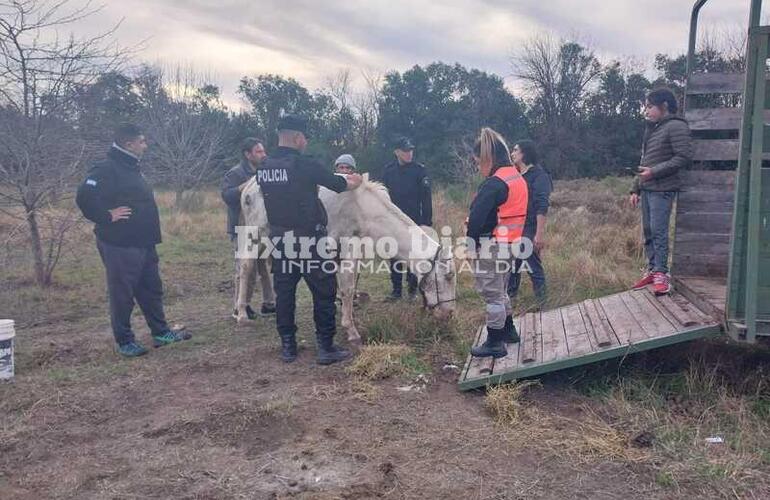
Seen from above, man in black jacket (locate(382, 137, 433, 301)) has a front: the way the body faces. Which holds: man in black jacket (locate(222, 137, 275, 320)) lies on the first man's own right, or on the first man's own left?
on the first man's own right

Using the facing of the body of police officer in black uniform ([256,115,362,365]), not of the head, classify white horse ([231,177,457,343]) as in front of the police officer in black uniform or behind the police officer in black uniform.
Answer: in front

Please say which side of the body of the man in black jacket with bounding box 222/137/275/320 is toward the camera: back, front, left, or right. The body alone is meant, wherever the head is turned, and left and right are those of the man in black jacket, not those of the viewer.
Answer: right

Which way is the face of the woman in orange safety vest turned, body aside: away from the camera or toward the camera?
away from the camera

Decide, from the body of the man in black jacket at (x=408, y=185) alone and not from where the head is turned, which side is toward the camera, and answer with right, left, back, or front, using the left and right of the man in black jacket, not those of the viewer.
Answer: front

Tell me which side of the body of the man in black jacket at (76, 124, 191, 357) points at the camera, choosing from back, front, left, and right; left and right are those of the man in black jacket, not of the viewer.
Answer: right

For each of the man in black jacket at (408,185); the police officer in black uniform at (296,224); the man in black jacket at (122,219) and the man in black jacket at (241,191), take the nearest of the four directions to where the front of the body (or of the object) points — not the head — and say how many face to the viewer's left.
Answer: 0

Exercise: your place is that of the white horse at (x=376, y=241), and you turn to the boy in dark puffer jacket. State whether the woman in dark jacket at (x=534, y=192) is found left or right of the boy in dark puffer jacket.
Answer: left

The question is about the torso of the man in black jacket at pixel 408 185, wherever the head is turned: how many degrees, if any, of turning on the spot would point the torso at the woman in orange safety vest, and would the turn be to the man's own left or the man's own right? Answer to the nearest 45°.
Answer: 0° — they already face them

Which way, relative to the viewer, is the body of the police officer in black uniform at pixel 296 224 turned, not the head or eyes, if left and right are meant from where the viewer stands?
facing away from the viewer and to the right of the viewer

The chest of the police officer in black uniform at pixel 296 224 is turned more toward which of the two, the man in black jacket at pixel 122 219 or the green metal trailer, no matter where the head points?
the green metal trailer

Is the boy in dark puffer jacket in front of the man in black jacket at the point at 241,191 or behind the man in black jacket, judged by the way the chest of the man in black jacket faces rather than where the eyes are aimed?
in front

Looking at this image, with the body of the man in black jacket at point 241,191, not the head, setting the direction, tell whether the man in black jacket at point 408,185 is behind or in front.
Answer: in front

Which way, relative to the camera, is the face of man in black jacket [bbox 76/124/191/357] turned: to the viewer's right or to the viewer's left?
to the viewer's right

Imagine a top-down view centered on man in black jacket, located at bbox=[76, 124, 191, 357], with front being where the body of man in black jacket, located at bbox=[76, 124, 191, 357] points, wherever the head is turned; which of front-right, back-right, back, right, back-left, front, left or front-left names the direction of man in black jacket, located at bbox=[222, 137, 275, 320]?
front-left

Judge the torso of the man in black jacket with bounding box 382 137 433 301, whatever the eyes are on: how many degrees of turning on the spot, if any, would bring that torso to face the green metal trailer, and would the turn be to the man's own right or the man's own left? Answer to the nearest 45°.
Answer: approximately 45° to the man's own left
